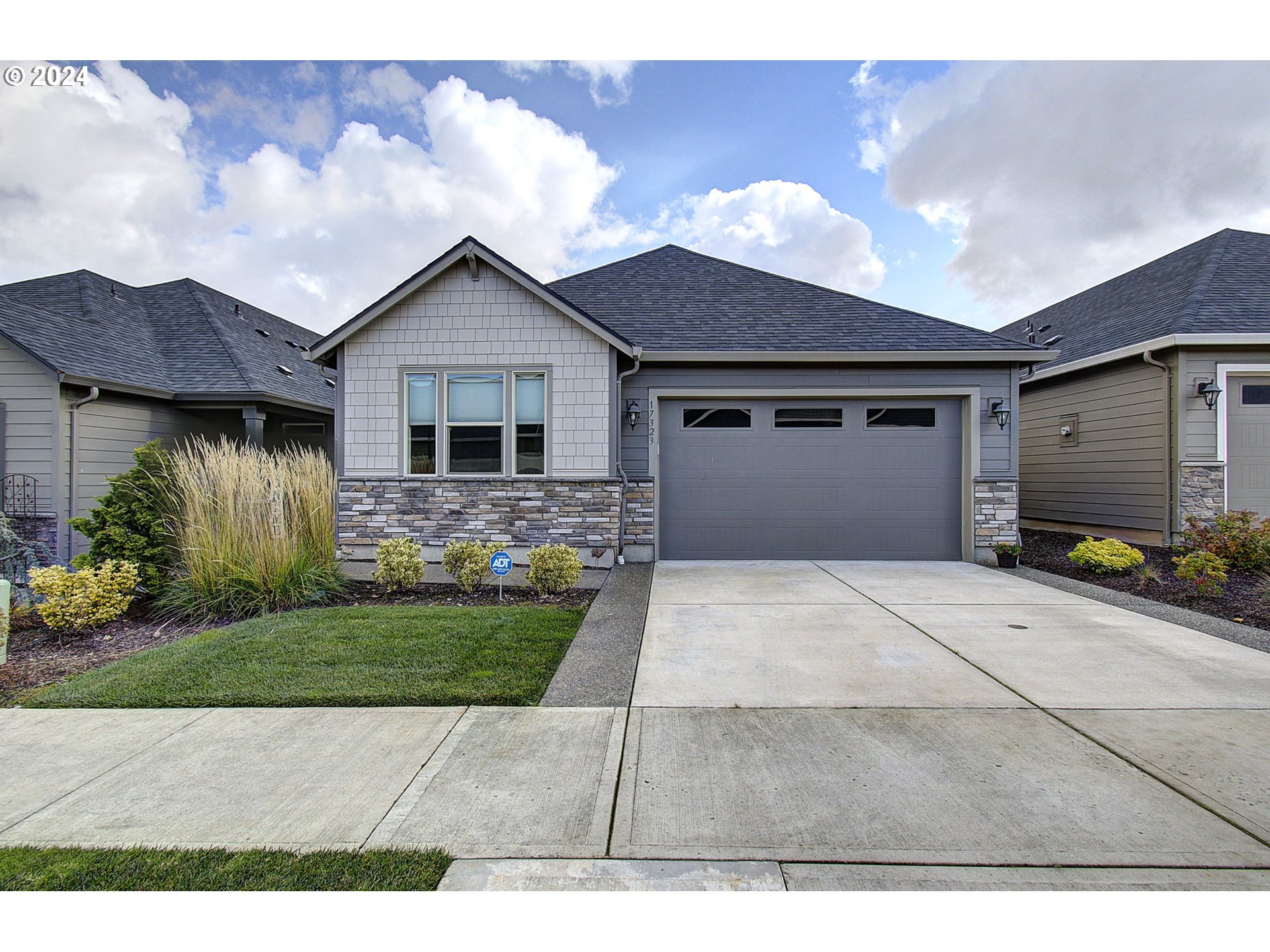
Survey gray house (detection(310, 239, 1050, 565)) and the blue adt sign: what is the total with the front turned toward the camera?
2

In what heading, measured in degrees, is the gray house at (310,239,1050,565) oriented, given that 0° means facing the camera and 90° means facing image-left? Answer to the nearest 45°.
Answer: approximately 0°

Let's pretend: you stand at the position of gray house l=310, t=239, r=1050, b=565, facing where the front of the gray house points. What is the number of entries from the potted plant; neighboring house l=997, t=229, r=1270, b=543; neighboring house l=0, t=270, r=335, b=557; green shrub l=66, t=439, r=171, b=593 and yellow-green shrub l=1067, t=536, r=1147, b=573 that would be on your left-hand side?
3

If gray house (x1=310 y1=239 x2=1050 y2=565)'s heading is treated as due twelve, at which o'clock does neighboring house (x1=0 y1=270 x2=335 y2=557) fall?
The neighboring house is roughly at 3 o'clock from the gray house.

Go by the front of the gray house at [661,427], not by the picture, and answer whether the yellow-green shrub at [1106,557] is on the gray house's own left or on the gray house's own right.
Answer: on the gray house's own left

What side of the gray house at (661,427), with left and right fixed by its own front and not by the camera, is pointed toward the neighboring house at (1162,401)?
left

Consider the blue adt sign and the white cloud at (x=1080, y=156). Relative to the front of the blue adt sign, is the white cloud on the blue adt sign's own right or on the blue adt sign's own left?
on the blue adt sign's own left

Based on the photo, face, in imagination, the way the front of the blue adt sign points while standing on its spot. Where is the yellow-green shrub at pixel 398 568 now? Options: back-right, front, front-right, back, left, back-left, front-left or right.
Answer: back-right

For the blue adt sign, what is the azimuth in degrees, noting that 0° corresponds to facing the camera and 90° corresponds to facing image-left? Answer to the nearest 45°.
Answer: approximately 0°
